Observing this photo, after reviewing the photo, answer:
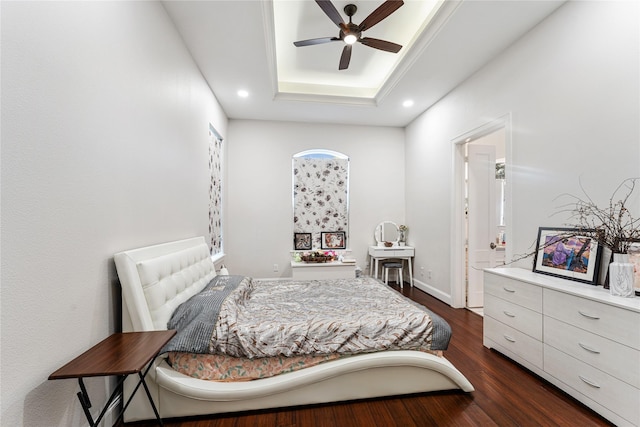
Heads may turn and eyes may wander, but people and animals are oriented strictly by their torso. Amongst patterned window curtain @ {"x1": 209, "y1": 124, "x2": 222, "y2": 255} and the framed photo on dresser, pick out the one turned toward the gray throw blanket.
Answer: the framed photo on dresser

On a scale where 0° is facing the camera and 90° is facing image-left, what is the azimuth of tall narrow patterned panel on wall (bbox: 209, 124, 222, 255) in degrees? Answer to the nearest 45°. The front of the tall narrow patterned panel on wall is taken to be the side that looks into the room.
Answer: approximately 270°

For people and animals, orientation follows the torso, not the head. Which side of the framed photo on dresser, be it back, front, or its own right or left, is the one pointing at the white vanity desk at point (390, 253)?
right

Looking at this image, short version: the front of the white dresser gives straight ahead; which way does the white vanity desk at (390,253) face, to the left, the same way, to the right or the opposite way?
to the left

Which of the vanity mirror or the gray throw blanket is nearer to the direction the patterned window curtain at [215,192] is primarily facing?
the vanity mirror

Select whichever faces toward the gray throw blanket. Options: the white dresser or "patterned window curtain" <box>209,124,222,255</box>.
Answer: the white dresser

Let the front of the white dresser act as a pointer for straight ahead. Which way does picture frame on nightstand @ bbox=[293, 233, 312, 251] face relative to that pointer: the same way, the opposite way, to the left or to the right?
to the left

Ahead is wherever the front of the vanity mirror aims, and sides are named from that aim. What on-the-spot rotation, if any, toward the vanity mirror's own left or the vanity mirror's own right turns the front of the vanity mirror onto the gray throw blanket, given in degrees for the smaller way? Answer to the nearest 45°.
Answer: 0° — it already faces it

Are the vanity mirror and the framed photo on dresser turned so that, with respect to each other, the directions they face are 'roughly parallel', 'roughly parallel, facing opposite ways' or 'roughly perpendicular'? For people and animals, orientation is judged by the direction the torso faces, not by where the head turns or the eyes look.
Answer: roughly perpendicular

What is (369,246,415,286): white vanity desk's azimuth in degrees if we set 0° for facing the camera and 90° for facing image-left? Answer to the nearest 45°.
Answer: approximately 0°
